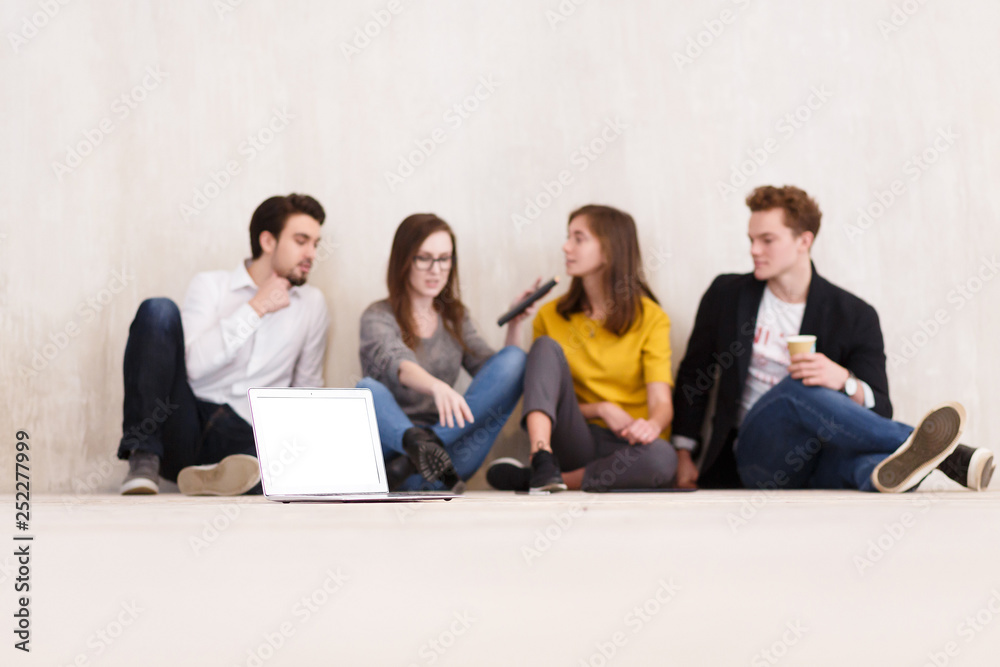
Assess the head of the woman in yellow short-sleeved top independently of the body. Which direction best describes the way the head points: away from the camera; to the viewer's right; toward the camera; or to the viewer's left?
to the viewer's left

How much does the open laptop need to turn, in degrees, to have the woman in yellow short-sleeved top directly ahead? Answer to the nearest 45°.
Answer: approximately 90° to its left

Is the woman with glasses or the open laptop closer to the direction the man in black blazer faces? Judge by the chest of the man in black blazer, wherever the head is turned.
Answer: the open laptop

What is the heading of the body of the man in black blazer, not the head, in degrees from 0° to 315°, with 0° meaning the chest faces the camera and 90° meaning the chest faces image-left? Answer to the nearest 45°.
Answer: approximately 0°

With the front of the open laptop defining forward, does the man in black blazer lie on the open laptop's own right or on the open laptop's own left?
on the open laptop's own left

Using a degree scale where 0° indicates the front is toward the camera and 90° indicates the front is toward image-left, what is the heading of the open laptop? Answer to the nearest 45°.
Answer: approximately 315°

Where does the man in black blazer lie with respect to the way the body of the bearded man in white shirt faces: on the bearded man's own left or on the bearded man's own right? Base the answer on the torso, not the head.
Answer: on the bearded man's own left

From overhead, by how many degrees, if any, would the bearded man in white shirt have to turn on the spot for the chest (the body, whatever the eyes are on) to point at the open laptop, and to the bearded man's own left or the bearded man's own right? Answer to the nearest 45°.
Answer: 0° — they already face it
